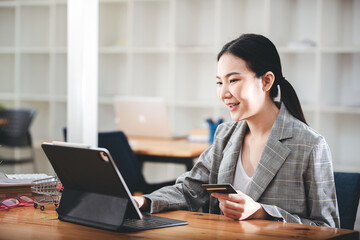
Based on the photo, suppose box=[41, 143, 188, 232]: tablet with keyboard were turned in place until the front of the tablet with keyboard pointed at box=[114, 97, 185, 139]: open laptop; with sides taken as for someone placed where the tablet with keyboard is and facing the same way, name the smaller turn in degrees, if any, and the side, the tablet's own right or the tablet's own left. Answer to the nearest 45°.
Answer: approximately 45° to the tablet's own left

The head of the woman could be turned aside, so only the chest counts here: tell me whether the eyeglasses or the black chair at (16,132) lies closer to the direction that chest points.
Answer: the eyeglasses

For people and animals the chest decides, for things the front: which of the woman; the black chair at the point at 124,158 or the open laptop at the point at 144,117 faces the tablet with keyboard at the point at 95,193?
the woman

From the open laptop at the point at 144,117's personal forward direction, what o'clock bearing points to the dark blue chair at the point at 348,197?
The dark blue chair is roughly at 4 o'clock from the open laptop.

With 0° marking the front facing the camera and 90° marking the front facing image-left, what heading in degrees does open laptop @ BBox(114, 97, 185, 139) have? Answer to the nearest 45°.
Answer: approximately 225°

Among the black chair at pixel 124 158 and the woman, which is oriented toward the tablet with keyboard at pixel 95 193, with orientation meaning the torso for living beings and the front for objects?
the woman

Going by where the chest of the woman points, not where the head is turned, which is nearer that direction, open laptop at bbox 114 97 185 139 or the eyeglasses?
the eyeglasses

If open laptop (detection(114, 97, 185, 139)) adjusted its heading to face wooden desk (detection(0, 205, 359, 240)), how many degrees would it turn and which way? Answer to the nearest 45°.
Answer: approximately 135° to its right

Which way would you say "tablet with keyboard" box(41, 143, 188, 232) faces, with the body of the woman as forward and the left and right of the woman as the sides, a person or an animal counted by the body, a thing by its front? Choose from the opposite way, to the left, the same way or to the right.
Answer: the opposite way

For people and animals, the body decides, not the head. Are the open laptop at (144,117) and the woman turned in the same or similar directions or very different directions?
very different directions

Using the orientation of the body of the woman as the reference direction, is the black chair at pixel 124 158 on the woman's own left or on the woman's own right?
on the woman's own right
